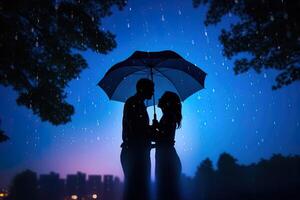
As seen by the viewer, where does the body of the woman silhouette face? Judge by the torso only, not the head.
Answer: to the viewer's left

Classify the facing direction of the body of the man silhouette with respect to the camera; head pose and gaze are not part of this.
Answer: to the viewer's right
